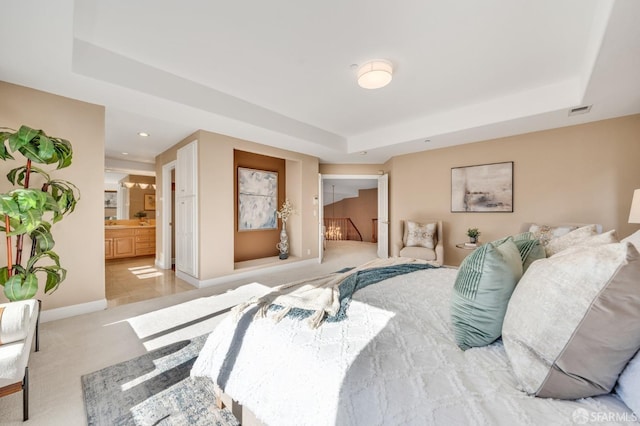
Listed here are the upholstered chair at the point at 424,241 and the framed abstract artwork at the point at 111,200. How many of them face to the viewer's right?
0

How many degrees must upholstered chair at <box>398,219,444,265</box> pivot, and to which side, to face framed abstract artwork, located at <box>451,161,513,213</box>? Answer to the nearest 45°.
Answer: approximately 135° to its left

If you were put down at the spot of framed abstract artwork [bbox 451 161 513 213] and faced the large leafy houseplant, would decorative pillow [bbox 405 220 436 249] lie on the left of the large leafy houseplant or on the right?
right

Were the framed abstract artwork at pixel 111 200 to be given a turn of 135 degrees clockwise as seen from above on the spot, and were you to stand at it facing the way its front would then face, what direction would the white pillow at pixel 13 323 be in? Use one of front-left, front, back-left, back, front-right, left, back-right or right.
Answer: back-left

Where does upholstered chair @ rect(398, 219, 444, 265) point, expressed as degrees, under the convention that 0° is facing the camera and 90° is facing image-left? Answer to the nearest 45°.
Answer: approximately 45°

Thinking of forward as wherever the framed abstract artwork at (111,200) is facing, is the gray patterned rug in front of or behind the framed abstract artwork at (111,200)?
in front

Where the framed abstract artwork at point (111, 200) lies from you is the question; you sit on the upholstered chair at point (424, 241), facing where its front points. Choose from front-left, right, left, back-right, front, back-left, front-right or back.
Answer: front-right

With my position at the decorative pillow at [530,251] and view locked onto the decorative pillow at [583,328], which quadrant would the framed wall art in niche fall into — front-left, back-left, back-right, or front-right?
back-right

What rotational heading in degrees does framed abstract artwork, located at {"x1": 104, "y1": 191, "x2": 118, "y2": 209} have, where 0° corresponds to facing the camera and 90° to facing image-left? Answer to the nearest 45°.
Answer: approximately 0°

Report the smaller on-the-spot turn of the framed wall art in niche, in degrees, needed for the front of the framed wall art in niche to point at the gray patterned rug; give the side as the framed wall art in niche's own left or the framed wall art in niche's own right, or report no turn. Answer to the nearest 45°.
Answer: approximately 45° to the framed wall art in niche's own right

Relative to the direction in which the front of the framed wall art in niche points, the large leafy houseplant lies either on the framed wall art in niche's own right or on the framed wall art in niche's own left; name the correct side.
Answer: on the framed wall art in niche's own right

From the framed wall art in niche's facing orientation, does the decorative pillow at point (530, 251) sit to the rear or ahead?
ahead

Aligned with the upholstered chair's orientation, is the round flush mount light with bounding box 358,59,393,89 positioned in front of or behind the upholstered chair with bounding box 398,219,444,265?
in front

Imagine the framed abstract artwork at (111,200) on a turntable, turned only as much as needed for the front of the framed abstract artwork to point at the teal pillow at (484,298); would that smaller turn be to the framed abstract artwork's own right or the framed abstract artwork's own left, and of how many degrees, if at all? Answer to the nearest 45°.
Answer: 0° — it already faces it

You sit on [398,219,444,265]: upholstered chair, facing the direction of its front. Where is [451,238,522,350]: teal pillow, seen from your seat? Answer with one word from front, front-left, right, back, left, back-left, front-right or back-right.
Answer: front-left

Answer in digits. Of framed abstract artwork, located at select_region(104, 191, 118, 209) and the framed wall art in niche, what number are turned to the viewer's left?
0
